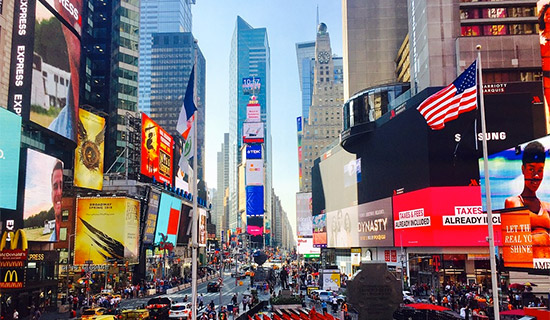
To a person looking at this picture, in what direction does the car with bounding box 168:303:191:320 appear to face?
facing away from the viewer and to the right of the viewer

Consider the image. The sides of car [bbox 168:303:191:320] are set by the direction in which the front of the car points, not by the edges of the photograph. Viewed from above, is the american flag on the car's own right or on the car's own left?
on the car's own right

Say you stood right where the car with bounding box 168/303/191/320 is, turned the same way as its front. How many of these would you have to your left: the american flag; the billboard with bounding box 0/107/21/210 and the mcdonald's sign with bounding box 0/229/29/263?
2

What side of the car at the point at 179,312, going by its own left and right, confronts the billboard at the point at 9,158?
left

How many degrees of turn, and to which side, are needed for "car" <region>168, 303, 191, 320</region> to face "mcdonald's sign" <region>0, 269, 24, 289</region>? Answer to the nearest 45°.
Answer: approximately 90° to its left

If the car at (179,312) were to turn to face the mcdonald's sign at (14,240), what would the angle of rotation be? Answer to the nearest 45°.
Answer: approximately 90° to its left
